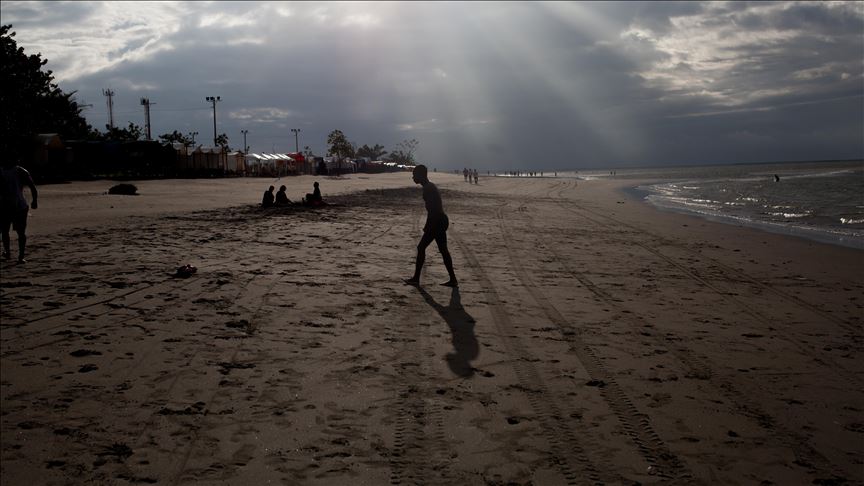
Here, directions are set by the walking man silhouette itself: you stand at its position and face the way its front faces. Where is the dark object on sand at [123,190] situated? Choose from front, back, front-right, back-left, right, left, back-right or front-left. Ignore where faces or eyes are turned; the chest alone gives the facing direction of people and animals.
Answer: front-right

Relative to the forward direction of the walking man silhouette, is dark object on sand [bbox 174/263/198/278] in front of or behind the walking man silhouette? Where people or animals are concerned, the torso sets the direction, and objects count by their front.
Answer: in front

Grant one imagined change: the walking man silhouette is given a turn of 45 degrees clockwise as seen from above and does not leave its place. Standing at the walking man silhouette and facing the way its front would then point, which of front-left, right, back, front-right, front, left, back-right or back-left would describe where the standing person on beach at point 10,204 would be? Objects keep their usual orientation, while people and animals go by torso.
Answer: front-left

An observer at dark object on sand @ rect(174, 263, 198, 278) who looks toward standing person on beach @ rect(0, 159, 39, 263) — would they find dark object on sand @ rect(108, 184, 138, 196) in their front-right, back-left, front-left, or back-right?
front-right

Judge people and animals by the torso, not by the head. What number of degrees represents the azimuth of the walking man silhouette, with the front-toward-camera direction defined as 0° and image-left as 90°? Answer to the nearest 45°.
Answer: approximately 90°

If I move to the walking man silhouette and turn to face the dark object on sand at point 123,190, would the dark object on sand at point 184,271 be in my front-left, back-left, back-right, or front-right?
front-left
